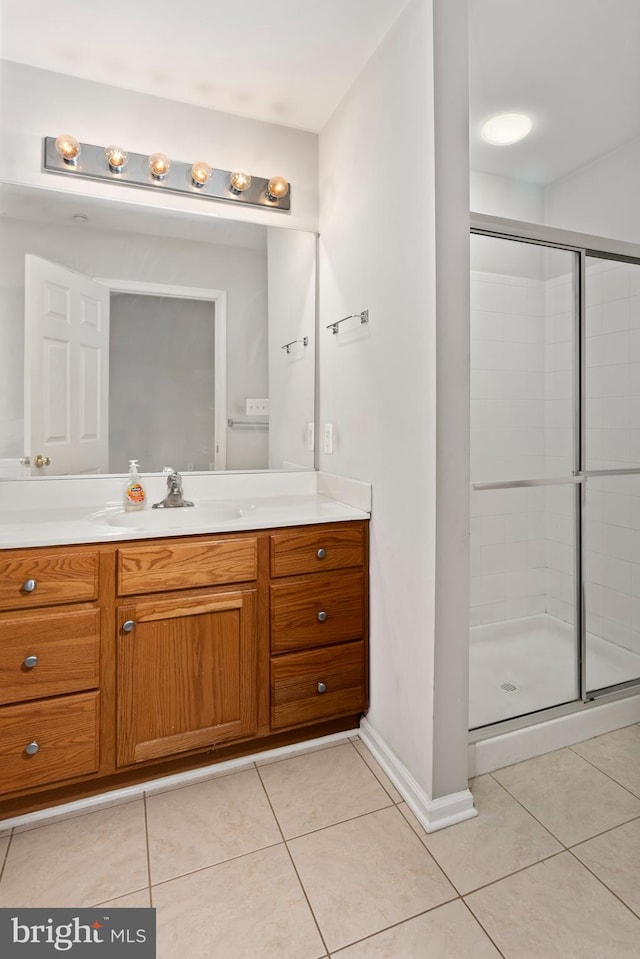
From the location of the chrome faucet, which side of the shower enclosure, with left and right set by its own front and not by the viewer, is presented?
right

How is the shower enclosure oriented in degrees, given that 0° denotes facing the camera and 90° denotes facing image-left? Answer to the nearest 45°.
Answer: approximately 315°

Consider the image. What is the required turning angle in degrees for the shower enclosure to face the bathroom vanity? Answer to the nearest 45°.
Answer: approximately 90° to its right

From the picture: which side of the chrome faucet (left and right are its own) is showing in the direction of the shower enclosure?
left

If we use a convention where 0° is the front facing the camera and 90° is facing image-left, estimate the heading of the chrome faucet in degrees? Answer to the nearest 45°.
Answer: approximately 0°

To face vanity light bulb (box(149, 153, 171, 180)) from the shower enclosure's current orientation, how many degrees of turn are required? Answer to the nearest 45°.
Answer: approximately 90° to its right

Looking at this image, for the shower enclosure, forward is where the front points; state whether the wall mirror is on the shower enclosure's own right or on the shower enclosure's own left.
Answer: on the shower enclosure's own right

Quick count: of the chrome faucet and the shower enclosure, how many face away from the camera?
0
